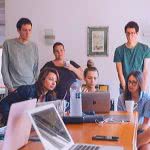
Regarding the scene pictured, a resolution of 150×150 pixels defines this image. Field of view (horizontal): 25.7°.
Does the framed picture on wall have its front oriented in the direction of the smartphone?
yes

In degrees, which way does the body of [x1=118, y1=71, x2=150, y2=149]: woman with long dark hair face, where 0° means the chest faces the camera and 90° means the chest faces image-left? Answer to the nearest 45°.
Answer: approximately 45°

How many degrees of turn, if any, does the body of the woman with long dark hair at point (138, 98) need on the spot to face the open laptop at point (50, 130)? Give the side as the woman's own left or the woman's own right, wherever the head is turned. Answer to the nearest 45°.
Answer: approximately 45° to the woman's own left

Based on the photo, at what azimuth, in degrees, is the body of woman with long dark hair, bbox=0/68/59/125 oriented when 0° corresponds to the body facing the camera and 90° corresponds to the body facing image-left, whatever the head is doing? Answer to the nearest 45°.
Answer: approximately 315°

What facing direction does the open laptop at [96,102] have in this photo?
away from the camera

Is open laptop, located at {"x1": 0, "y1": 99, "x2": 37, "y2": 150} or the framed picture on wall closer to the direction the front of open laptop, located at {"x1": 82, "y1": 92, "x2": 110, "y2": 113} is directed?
the framed picture on wall

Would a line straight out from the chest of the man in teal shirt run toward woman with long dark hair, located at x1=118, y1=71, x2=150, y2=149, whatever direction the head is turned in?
yes

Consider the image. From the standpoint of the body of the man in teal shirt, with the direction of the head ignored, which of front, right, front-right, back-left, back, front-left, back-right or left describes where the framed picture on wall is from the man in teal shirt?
back-right

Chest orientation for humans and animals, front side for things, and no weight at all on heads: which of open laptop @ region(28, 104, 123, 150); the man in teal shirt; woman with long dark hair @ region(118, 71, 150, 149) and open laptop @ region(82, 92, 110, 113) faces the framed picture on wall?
open laptop @ region(82, 92, 110, 113)

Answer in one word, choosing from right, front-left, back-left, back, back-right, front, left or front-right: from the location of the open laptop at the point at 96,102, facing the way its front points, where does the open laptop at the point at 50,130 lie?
back

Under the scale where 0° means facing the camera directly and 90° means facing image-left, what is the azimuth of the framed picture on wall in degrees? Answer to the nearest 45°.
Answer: approximately 0°
